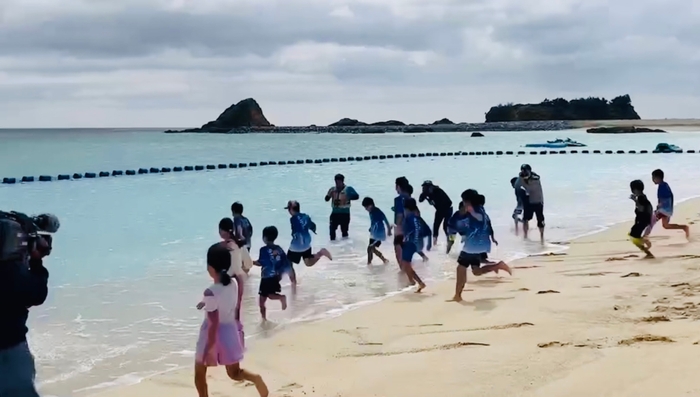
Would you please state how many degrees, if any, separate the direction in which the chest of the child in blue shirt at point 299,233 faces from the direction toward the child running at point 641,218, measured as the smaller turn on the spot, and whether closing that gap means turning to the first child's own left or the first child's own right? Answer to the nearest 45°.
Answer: approximately 135° to the first child's own right

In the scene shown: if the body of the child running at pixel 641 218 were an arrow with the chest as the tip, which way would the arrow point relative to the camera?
to the viewer's left

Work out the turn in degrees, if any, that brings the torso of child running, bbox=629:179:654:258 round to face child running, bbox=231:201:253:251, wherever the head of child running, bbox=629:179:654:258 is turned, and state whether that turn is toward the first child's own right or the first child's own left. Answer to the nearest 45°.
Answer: approximately 45° to the first child's own left

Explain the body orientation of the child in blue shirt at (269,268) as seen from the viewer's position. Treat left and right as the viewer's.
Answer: facing away from the viewer and to the left of the viewer

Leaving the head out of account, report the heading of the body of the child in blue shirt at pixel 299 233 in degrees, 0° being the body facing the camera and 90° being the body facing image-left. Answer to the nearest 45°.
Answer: approximately 135°

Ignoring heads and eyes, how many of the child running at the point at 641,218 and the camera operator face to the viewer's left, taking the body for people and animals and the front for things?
1

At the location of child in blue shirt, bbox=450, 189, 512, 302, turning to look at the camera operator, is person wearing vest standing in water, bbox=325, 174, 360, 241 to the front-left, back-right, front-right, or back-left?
back-right

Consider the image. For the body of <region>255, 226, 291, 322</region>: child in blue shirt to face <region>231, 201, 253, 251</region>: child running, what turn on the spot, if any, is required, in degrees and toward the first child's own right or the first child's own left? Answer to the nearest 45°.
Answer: approximately 45° to the first child's own right

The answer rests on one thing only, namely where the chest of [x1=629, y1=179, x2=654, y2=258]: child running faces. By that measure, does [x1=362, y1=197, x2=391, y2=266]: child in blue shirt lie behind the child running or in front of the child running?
in front

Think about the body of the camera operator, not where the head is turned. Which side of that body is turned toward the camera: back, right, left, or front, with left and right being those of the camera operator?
right

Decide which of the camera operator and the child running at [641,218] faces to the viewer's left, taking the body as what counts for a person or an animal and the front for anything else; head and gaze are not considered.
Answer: the child running

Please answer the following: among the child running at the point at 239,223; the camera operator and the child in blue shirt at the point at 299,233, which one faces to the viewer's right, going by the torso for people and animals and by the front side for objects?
the camera operator

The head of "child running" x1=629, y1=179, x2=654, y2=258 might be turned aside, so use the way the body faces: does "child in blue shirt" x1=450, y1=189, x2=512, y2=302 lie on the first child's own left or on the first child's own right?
on the first child's own left

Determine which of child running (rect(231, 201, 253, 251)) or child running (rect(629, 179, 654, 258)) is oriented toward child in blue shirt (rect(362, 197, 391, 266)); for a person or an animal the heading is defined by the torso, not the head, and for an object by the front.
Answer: child running (rect(629, 179, 654, 258))

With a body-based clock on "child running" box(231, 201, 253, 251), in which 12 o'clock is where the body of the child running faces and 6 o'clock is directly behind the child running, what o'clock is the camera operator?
The camera operator is roughly at 8 o'clock from the child running.

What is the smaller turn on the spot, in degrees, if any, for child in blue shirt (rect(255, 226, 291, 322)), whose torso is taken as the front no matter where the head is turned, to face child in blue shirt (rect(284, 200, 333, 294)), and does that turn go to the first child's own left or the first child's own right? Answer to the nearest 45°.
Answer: approximately 45° to the first child's own right

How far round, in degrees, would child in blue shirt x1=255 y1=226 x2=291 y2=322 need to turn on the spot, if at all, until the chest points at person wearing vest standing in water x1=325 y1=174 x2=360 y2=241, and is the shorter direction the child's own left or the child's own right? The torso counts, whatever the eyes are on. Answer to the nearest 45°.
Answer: approximately 45° to the child's own right
